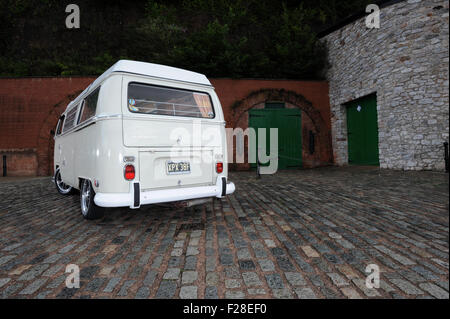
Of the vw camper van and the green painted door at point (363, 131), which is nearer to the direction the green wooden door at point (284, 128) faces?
the vw camper van

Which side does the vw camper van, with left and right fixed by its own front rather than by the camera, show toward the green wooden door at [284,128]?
right

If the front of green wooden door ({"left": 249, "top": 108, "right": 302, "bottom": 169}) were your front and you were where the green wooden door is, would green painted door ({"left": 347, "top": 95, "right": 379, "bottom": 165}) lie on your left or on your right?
on your left

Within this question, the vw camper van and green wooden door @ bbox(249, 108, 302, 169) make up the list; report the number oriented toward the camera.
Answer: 1

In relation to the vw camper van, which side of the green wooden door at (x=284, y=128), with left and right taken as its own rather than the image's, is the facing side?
front

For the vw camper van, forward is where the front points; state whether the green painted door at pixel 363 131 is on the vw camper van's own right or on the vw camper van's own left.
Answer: on the vw camper van's own right

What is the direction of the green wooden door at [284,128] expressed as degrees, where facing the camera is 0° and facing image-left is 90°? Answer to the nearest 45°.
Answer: approximately 0°

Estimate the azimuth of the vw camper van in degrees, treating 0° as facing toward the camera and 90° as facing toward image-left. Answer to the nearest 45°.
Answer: approximately 135°
